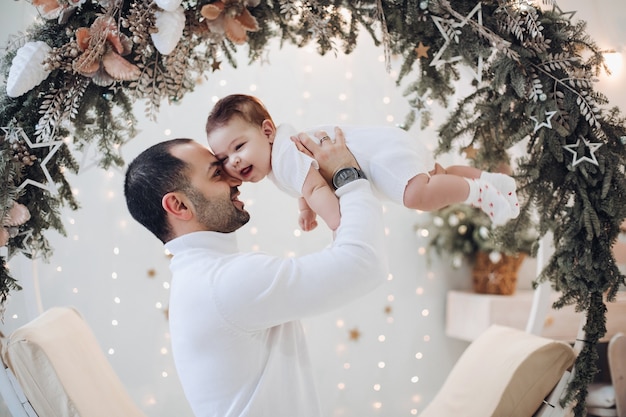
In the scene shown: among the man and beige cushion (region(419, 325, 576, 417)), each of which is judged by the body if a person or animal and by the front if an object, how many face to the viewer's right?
1

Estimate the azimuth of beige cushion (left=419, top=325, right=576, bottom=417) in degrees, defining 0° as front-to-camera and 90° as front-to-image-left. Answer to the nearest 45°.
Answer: approximately 45°

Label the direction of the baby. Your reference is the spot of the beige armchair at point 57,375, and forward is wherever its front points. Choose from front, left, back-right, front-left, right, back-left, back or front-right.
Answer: front

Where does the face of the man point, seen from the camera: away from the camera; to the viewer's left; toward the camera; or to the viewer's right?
to the viewer's right

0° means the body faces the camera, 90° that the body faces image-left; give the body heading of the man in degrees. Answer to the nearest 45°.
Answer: approximately 270°

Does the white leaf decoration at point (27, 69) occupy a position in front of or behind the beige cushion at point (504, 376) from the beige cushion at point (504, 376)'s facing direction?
in front

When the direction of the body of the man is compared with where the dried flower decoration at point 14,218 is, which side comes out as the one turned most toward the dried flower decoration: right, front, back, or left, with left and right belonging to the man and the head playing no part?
back

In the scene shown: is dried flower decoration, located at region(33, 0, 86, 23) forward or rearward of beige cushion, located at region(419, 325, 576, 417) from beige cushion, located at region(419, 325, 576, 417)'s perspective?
forward

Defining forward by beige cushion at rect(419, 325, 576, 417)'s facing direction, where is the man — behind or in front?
in front

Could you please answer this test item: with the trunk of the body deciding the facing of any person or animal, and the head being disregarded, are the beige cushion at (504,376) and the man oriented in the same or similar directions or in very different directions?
very different directions
